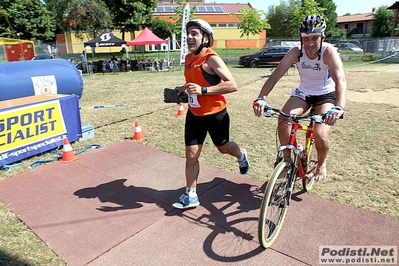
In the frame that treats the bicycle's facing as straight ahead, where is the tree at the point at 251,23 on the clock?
The tree is roughly at 4 o'clock from the bicycle.

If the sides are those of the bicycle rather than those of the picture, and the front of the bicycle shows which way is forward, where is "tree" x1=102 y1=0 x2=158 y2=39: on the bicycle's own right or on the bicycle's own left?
on the bicycle's own right

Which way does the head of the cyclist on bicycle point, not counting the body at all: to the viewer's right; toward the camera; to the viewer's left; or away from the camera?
toward the camera

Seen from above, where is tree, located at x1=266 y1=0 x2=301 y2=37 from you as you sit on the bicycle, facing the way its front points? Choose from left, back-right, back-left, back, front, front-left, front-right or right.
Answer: back-right

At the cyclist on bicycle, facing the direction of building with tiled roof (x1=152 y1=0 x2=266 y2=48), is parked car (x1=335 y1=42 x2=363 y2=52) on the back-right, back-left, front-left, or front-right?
front-right

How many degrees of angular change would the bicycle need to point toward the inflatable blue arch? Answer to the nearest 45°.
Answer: approximately 90° to its right

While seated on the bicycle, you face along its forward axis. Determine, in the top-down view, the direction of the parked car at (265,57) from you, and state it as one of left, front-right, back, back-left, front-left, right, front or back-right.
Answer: back-right

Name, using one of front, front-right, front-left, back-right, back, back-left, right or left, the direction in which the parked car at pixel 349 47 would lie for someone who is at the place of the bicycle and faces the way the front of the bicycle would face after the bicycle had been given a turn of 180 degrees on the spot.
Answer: front-left

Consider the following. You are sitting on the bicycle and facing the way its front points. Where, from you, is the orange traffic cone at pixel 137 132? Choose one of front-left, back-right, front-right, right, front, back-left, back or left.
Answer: right

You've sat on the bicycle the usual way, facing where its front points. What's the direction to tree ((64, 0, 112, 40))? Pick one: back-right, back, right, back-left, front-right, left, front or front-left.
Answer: right

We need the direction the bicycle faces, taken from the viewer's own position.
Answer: facing the viewer and to the left of the viewer
